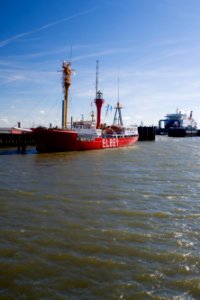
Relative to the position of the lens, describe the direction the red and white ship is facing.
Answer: facing the viewer and to the left of the viewer
